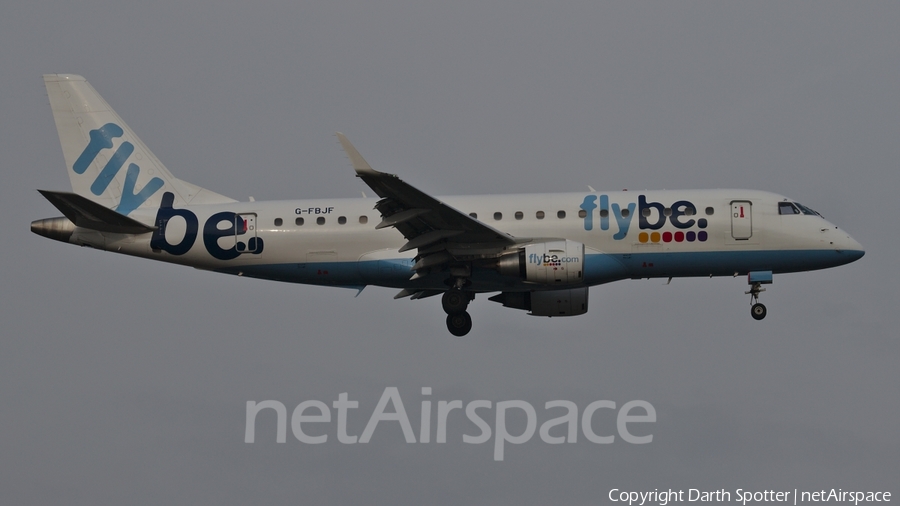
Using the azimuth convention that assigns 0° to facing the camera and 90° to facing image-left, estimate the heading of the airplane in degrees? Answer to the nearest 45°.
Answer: approximately 270°
